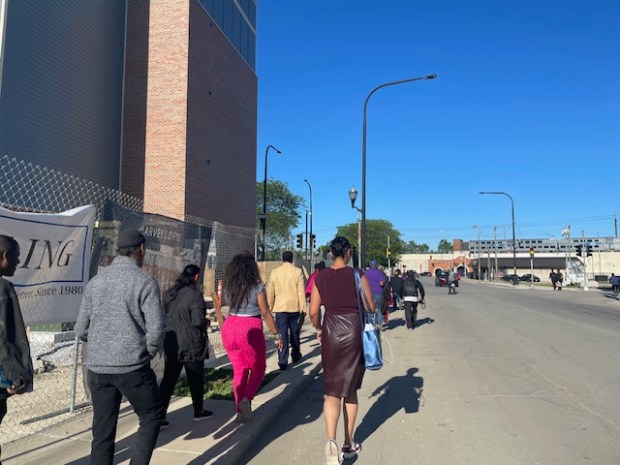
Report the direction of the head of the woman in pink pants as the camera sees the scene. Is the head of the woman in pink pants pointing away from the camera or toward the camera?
away from the camera

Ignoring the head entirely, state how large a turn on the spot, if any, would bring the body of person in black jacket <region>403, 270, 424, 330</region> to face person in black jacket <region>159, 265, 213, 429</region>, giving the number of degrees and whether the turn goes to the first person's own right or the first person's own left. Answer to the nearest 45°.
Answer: approximately 180°

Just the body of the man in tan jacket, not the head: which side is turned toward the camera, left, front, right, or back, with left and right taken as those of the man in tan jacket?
back

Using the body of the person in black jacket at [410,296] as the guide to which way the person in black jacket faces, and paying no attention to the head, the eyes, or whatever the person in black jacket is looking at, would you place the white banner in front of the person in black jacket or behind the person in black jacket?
behind

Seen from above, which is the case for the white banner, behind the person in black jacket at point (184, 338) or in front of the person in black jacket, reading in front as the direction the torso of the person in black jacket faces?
behind

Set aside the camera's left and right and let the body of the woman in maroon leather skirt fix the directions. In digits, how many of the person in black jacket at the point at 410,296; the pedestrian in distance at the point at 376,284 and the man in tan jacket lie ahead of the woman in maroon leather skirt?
3

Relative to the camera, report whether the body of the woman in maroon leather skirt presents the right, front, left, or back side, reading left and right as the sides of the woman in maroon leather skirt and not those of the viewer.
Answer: back

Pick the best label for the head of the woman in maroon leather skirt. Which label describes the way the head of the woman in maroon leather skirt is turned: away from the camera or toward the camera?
away from the camera

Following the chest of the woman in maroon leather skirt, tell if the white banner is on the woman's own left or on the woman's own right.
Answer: on the woman's own left

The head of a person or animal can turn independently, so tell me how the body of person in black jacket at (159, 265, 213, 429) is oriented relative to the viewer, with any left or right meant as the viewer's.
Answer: facing away from the viewer and to the right of the viewer

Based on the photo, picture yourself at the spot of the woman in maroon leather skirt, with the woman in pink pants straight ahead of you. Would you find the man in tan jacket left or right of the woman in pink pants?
right

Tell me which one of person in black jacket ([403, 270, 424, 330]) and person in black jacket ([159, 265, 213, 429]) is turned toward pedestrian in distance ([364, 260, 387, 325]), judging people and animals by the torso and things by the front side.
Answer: person in black jacket ([159, 265, 213, 429])

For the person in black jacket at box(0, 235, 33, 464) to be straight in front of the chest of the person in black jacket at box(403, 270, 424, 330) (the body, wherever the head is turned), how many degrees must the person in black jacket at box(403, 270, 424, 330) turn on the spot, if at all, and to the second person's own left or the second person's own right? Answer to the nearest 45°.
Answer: approximately 180°

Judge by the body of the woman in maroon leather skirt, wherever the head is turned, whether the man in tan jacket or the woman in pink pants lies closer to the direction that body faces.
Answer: the man in tan jacket

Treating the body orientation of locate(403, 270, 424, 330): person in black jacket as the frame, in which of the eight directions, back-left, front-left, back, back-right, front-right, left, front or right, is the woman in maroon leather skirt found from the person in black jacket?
back

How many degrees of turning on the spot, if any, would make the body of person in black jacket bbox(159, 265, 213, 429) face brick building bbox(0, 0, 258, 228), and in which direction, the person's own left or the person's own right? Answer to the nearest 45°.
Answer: approximately 45° to the person's own left

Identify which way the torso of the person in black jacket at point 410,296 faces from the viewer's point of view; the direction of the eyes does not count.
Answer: away from the camera
